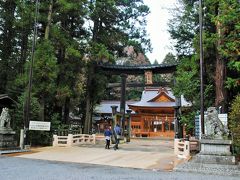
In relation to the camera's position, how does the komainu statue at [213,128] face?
facing the viewer and to the left of the viewer

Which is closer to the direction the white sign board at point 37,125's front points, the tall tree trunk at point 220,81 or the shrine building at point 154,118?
the tall tree trunk

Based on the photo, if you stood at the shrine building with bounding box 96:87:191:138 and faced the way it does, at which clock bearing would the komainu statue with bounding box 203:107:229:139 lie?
The komainu statue is roughly at 12 o'clock from the shrine building.

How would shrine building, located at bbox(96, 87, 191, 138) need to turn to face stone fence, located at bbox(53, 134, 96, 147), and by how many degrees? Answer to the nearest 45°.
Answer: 0° — it already faces it

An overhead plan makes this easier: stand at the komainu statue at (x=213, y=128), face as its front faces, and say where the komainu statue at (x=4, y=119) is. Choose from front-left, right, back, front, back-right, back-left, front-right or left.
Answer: front-right

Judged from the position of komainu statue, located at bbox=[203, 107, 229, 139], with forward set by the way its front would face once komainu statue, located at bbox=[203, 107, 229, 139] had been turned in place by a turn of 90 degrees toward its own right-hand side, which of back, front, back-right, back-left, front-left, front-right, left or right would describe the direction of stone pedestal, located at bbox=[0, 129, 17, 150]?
front-left

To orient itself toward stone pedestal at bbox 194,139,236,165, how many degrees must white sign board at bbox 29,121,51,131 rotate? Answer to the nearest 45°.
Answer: approximately 45° to its left

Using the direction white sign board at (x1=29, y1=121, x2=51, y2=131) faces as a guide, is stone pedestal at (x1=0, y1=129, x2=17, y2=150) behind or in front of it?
in front

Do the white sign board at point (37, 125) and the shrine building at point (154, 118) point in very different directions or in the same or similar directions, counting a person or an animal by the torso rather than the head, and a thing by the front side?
same or similar directions

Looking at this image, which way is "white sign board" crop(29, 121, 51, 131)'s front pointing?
toward the camera

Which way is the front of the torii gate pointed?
toward the camera

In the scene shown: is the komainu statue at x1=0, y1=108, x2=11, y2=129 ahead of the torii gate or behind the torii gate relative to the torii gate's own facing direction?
ahead

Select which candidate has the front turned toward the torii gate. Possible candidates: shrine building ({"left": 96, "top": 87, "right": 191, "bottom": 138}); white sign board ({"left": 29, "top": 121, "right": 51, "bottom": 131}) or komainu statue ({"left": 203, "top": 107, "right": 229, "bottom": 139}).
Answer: the shrine building

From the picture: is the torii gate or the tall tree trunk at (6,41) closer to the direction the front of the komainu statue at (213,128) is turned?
the tall tree trunk
